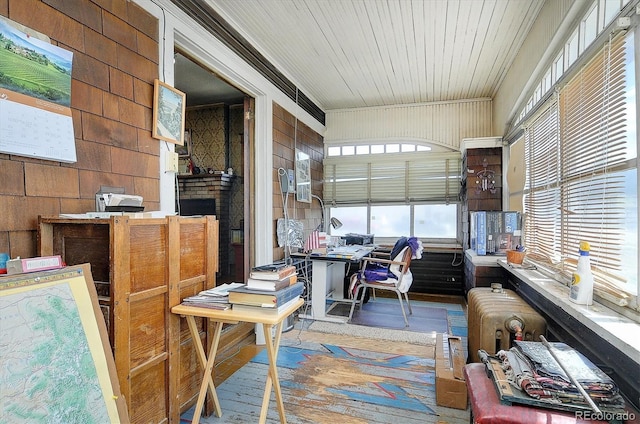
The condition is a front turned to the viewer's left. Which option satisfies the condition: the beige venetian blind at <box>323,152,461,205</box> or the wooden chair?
the wooden chair

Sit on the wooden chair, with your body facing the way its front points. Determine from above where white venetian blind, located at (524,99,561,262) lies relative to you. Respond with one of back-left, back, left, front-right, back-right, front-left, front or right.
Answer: back-left

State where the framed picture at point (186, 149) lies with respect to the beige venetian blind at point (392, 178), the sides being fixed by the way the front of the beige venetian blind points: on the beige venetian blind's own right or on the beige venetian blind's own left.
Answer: on the beige venetian blind's own right

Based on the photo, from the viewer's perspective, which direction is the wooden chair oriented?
to the viewer's left

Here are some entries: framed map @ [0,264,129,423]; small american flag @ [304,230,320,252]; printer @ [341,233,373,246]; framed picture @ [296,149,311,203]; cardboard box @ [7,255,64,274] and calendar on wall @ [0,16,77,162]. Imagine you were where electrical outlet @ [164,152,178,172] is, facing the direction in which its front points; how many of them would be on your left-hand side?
3

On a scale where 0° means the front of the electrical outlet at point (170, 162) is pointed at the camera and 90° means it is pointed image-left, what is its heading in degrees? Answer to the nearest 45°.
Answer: approximately 315°

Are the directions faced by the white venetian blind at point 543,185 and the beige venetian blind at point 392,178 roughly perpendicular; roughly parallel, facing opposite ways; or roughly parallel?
roughly perpendicular

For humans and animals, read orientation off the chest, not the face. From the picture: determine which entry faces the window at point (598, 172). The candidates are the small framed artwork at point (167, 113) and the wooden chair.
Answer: the small framed artwork

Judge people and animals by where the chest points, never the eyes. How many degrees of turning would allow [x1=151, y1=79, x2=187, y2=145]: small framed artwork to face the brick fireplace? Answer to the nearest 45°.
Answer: approximately 135° to its left

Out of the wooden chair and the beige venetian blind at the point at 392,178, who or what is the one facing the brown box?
the beige venetian blind

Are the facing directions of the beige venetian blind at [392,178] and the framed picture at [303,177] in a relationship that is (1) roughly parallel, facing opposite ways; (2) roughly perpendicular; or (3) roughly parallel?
roughly perpendicular

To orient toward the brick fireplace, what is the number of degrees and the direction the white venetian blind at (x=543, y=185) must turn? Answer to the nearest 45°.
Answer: approximately 45° to its right

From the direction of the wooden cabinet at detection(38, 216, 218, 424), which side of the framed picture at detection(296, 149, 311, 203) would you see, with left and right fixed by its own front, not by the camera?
right

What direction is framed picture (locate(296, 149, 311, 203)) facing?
to the viewer's right
